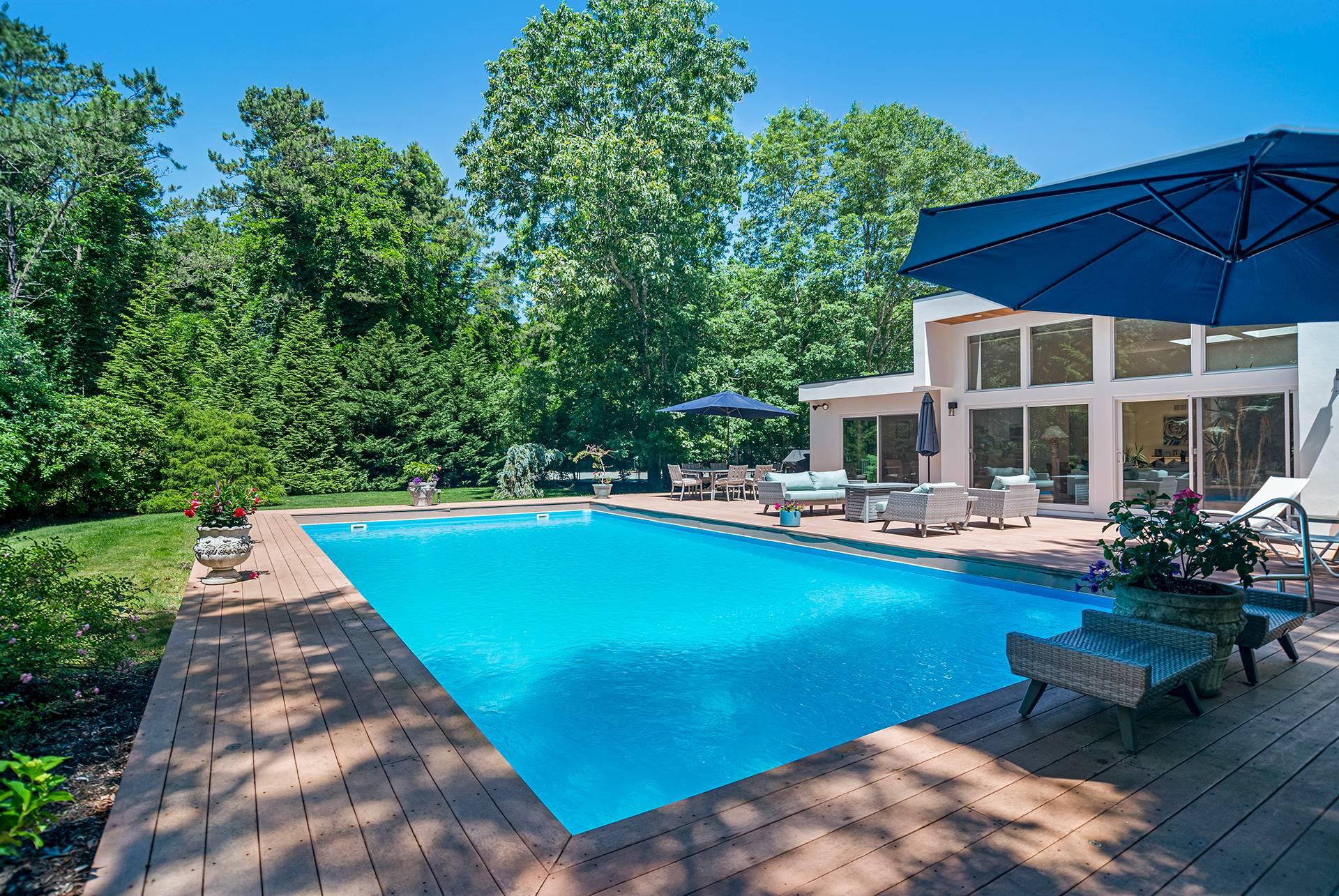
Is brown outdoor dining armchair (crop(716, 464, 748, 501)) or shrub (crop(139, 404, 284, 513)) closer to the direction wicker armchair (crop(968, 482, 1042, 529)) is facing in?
the brown outdoor dining armchair

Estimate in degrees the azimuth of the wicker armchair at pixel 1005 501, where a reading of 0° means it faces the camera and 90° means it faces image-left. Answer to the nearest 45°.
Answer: approximately 135°

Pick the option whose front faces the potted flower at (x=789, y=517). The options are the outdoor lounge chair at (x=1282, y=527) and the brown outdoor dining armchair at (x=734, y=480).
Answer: the outdoor lounge chair

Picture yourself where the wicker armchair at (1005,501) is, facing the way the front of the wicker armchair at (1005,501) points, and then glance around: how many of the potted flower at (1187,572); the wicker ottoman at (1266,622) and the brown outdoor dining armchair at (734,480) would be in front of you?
1

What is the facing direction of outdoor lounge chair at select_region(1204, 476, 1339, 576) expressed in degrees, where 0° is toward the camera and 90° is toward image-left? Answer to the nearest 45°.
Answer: approximately 90°

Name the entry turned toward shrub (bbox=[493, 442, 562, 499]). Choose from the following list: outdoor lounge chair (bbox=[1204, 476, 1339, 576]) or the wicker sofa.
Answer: the outdoor lounge chair

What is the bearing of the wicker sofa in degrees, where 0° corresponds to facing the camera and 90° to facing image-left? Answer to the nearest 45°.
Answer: approximately 315°

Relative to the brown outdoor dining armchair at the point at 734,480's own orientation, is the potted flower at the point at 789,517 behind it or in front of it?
behind

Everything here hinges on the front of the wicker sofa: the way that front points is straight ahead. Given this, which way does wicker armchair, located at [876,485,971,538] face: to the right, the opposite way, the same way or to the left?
the opposite way

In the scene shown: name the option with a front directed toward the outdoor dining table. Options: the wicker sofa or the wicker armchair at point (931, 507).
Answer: the wicker armchair

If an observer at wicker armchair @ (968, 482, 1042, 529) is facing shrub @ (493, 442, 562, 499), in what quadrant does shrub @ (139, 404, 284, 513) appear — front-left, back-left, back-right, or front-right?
front-left

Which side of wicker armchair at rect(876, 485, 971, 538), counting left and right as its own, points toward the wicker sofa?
front

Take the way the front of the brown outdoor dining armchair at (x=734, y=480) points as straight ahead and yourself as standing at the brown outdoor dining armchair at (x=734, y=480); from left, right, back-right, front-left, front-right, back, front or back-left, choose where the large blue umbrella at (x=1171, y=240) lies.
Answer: back-left

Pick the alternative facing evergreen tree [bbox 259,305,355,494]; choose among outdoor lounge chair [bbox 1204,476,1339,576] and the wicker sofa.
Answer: the outdoor lounge chair

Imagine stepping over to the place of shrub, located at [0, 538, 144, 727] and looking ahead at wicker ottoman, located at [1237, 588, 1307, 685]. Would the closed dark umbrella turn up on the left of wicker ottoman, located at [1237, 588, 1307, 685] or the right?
left

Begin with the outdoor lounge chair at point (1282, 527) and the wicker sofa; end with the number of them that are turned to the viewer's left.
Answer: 1

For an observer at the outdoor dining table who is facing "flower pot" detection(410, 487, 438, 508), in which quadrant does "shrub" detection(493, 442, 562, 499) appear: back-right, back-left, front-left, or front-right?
front-right
